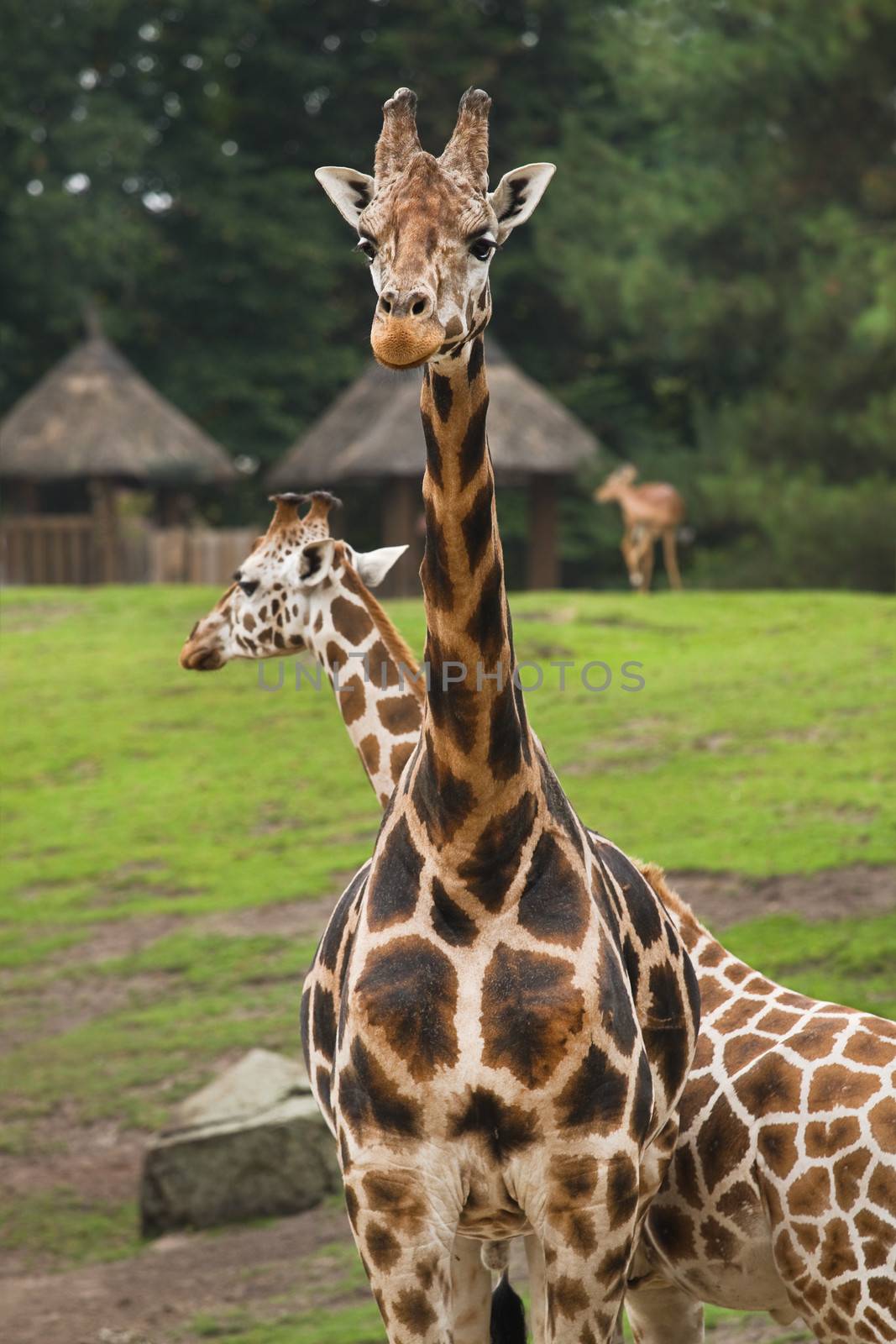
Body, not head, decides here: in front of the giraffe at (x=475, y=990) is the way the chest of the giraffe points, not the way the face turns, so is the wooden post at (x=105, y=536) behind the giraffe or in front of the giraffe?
behind

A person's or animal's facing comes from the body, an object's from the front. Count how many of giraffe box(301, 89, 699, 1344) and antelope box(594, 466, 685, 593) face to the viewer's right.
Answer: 0

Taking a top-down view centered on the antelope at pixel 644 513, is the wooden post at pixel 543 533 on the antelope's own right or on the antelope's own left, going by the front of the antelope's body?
on the antelope's own right

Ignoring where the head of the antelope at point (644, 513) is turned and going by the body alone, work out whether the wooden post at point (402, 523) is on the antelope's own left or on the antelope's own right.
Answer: on the antelope's own right

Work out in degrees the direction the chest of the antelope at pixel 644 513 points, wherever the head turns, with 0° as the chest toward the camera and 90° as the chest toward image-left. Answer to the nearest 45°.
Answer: approximately 45°

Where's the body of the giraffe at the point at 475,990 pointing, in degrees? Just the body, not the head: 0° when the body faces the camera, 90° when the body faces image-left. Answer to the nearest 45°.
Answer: approximately 0°
